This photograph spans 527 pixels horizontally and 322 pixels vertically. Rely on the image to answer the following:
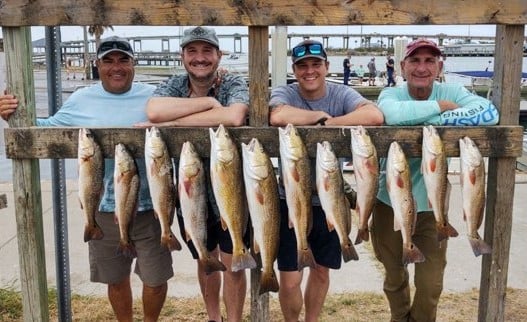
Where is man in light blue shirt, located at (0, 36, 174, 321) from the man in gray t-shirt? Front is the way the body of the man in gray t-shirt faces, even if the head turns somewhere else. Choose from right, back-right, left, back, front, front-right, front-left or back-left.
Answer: right

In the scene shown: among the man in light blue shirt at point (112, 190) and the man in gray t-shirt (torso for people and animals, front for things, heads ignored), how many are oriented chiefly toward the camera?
2

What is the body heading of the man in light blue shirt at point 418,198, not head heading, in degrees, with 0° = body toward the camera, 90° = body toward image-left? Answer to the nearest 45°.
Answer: approximately 0°

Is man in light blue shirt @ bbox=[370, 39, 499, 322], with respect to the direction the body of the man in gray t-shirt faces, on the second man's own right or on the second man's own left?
on the second man's own left

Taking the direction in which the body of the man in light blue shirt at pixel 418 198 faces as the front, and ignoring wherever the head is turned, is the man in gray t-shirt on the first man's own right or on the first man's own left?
on the first man's own right

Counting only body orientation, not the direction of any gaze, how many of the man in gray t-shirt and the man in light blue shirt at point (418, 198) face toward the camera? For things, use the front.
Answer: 2

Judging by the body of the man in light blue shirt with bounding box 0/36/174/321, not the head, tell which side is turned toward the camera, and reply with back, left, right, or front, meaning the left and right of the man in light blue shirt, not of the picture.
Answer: front

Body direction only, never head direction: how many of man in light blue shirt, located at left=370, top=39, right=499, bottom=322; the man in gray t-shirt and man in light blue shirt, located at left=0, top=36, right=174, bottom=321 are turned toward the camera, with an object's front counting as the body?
3

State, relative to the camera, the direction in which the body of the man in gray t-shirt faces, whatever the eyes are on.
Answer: toward the camera
